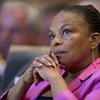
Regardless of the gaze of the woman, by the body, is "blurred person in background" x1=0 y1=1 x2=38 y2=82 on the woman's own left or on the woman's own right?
on the woman's own right

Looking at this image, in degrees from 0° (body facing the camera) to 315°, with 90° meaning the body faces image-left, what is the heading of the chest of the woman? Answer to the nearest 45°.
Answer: approximately 45°
